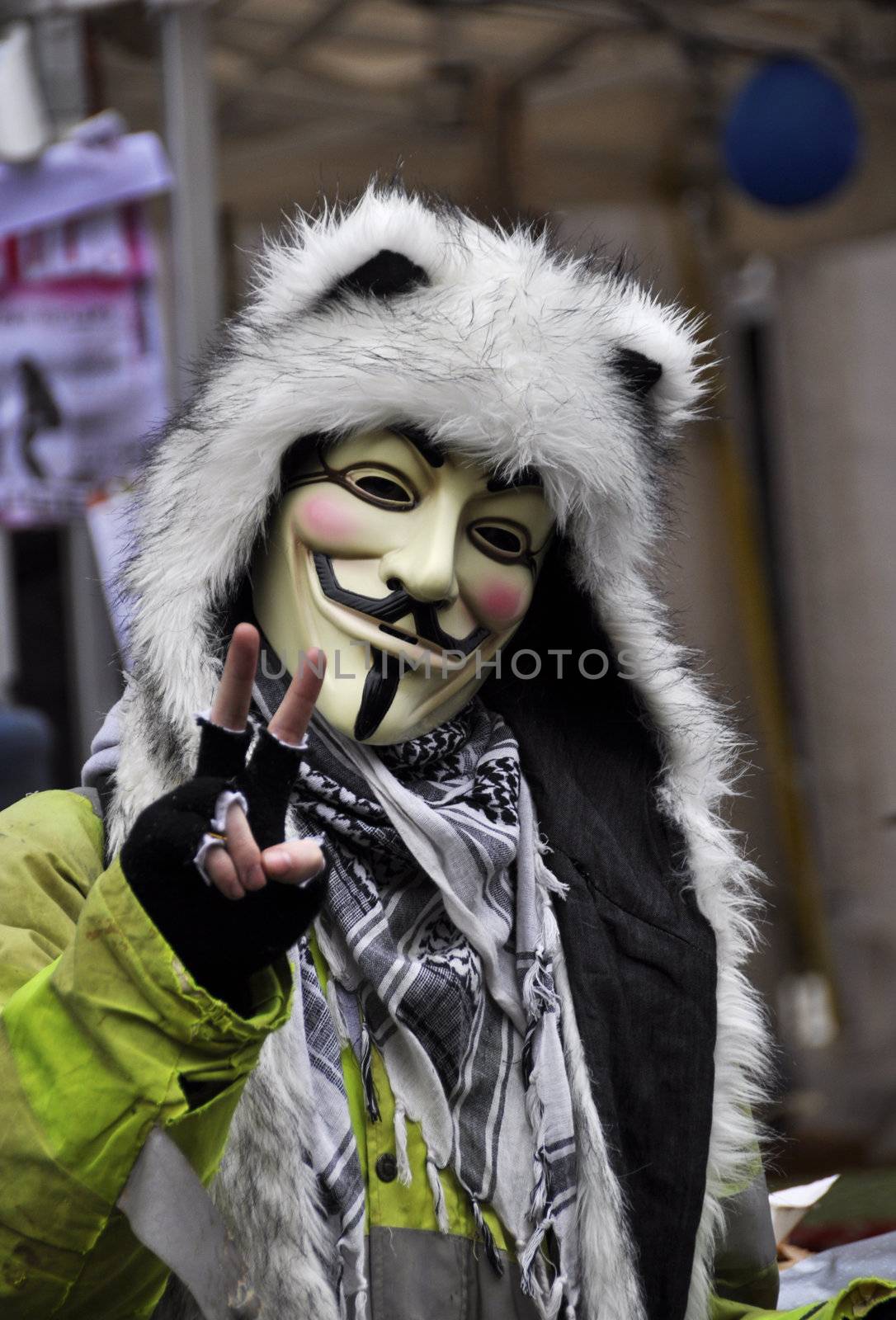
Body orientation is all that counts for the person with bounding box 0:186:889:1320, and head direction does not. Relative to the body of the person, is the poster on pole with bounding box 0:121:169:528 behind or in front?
behind

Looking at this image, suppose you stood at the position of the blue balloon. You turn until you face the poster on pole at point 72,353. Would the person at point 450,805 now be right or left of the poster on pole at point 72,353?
left

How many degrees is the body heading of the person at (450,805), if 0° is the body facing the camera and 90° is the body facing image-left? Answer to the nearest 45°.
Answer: approximately 0°
